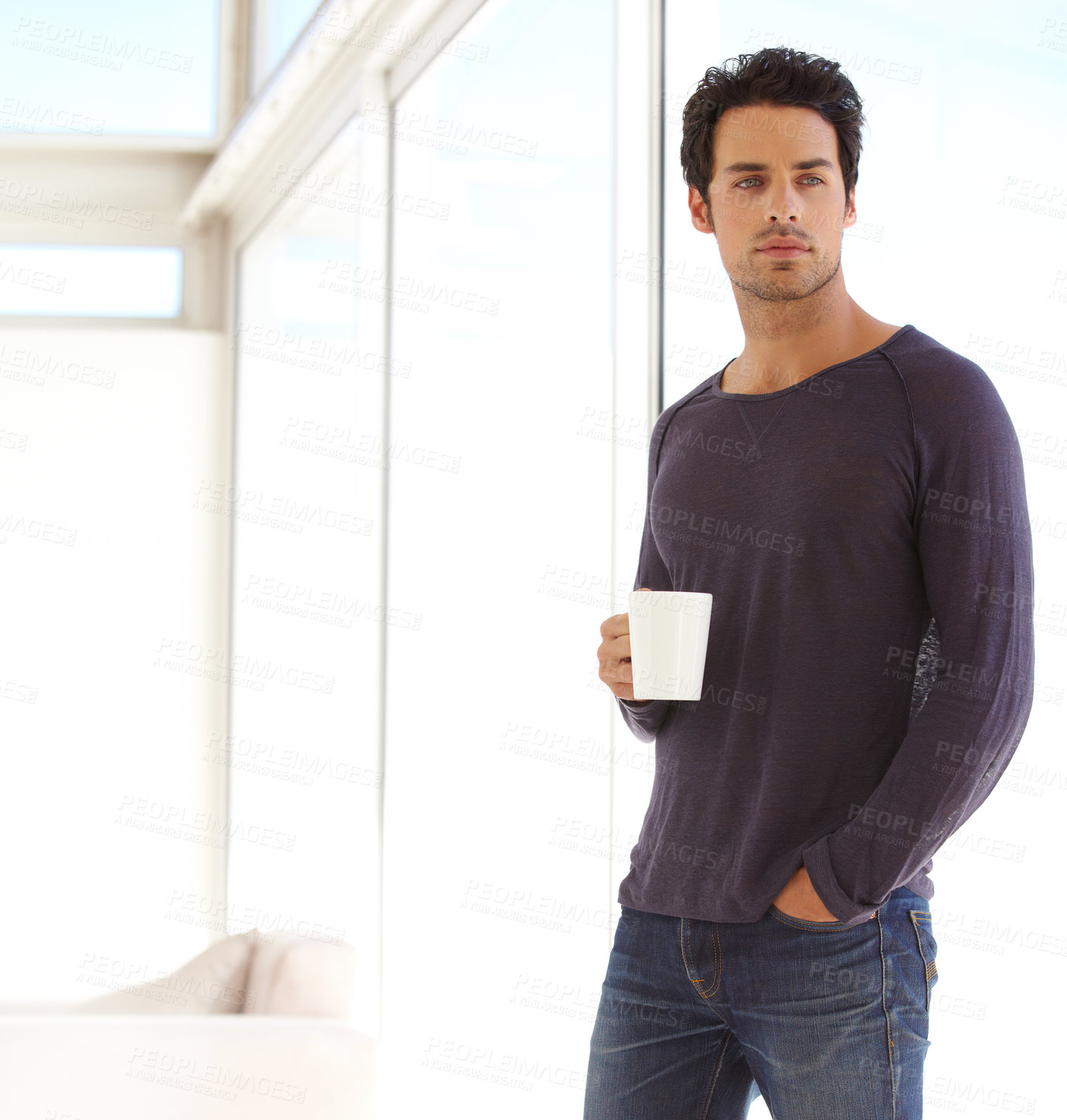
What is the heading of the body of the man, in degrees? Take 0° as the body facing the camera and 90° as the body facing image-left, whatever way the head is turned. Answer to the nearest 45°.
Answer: approximately 45°

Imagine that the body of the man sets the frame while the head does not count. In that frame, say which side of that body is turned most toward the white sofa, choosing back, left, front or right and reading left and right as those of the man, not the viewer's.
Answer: right
